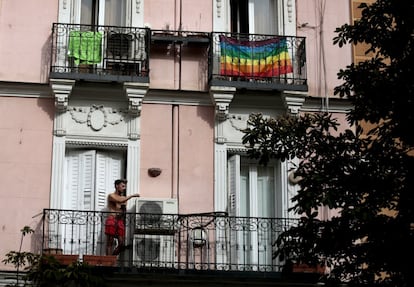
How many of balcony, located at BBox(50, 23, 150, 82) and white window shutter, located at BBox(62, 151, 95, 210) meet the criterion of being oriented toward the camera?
2

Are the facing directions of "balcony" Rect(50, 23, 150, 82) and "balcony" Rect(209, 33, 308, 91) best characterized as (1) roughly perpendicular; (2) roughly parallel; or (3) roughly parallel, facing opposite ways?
roughly parallel

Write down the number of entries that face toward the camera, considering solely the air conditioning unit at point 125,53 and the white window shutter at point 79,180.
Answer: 2

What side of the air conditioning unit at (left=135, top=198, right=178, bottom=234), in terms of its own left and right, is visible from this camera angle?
front

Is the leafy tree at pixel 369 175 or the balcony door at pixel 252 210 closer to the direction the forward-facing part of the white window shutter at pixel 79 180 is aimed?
the leafy tree

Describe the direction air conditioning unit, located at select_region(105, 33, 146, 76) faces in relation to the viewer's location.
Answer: facing the viewer

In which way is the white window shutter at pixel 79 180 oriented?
toward the camera

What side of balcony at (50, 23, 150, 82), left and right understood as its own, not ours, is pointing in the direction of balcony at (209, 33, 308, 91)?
left
